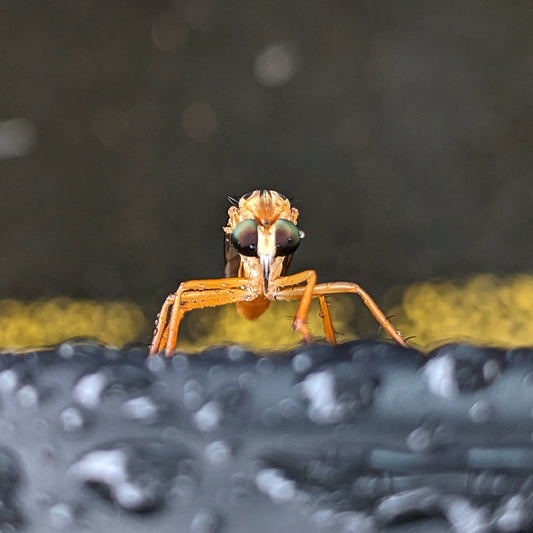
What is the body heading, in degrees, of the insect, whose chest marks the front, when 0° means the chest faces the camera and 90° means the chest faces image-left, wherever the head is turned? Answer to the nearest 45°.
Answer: approximately 0°
